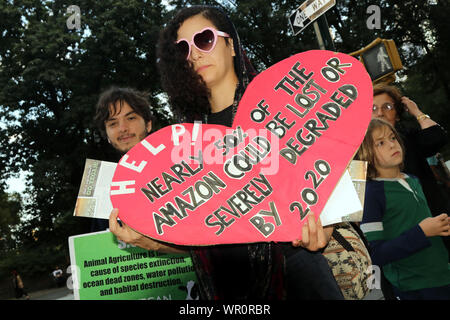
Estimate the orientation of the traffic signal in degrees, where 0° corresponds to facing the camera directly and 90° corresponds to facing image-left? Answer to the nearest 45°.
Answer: approximately 45°

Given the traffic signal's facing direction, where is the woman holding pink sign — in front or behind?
in front

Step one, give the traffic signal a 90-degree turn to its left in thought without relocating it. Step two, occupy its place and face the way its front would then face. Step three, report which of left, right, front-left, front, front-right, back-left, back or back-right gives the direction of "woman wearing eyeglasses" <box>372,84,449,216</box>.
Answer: front-right
